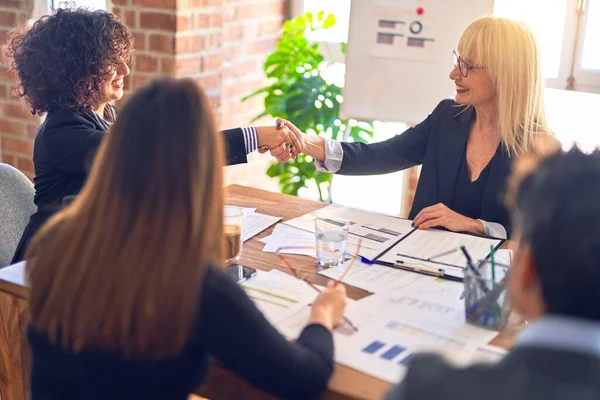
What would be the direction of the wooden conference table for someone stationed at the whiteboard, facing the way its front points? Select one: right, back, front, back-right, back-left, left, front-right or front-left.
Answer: front

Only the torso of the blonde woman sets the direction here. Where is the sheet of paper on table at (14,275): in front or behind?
in front

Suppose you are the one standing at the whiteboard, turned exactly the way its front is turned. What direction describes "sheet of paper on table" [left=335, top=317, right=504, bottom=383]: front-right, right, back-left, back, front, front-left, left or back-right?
front

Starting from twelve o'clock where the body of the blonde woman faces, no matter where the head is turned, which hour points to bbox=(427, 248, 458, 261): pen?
The pen is roughly at 11 o'clock from the blonde woman.

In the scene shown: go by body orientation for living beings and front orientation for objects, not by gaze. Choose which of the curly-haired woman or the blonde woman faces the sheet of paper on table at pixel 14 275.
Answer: the blonde woman

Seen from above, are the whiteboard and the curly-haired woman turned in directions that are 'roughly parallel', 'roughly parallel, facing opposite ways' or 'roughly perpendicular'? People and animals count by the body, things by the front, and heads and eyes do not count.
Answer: roughly perpendicular

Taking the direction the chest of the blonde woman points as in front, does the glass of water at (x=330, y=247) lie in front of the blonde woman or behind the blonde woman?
in front

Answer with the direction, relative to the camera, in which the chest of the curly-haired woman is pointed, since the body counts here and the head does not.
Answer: to the viewer's right

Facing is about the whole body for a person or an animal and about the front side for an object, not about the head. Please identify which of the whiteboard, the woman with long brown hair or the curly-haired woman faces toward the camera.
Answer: the whiteboard

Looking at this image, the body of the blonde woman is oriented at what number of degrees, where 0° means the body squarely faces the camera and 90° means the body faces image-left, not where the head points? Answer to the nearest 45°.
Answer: approximately 45°

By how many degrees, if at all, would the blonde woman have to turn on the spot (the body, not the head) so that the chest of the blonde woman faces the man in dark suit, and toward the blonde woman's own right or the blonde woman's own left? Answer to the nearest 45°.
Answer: approximately 45° to the blonde woman's own left

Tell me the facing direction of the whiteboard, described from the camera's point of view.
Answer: facing the viewer

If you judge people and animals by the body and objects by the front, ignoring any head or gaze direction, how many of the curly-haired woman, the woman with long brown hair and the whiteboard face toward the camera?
1

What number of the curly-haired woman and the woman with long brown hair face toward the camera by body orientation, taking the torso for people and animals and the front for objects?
0

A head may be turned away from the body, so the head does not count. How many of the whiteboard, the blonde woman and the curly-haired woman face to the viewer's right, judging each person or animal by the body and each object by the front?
1

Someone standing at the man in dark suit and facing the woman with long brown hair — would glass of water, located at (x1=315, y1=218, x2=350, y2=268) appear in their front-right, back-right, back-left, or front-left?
front-right

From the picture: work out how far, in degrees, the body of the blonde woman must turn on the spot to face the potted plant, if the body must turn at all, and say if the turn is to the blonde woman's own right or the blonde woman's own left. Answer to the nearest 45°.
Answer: approximately 90° to the blonde woman's own right

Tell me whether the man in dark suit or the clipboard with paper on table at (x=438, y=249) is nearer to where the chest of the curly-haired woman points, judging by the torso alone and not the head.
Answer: the clipboard with paper on table

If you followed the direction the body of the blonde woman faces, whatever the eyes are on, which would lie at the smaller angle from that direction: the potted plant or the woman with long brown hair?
the woman with long brown hair

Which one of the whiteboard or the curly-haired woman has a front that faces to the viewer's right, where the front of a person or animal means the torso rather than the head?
the curly-haired woman

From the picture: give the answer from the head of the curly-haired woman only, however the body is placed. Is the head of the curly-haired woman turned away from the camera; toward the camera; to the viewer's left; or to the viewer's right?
to the viewer's right
